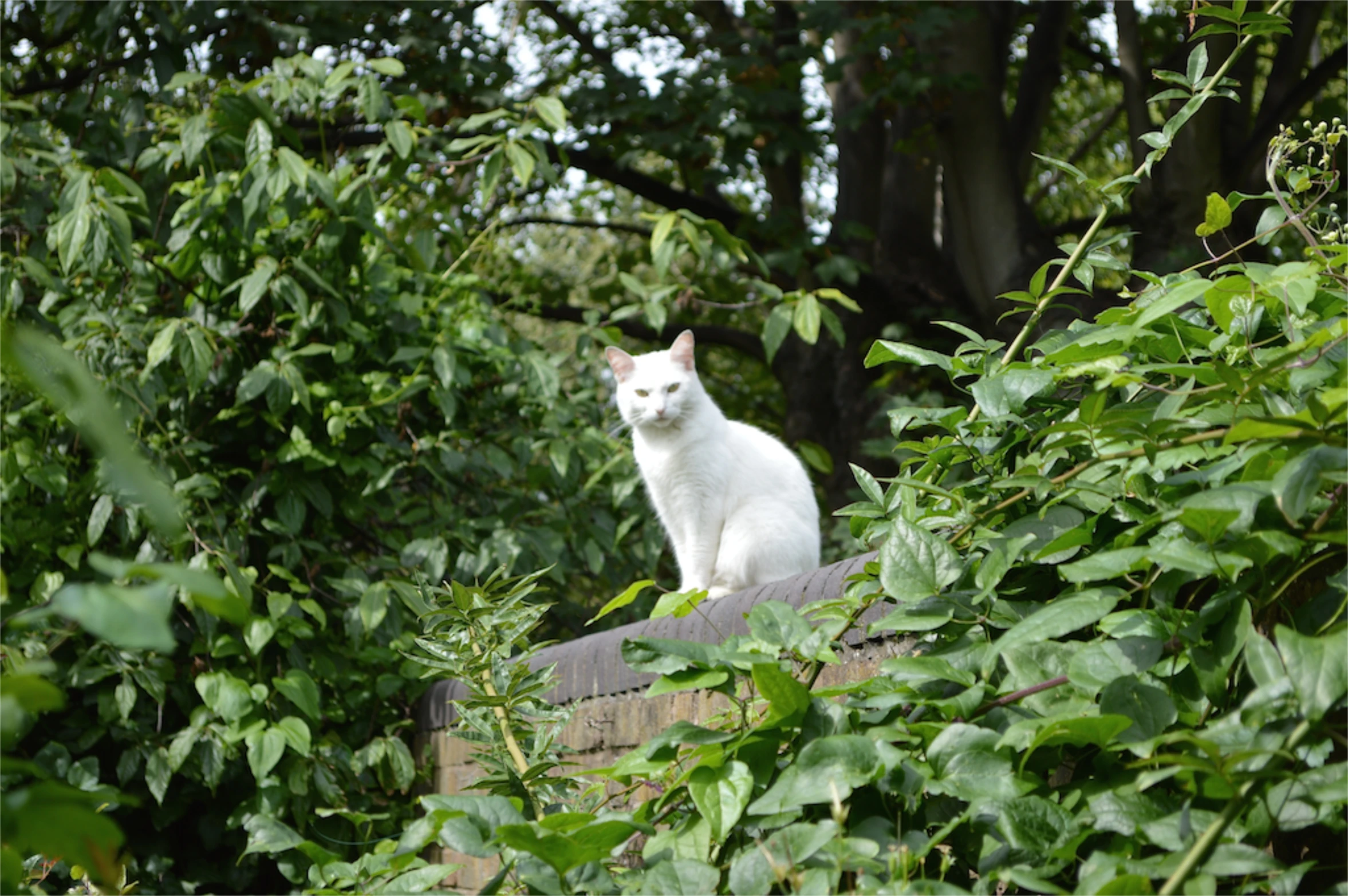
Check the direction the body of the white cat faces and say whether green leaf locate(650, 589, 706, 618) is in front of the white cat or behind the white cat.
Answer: in front

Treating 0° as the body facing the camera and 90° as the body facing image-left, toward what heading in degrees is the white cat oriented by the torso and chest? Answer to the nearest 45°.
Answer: approximately 45°

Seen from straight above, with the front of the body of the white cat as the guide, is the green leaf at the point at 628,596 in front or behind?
in front

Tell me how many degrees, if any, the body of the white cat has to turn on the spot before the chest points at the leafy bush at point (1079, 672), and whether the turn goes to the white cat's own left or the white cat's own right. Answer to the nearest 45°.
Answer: approximately 45° to the white cat's own left

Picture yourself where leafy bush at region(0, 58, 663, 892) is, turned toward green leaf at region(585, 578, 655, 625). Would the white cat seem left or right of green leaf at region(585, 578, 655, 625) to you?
left
